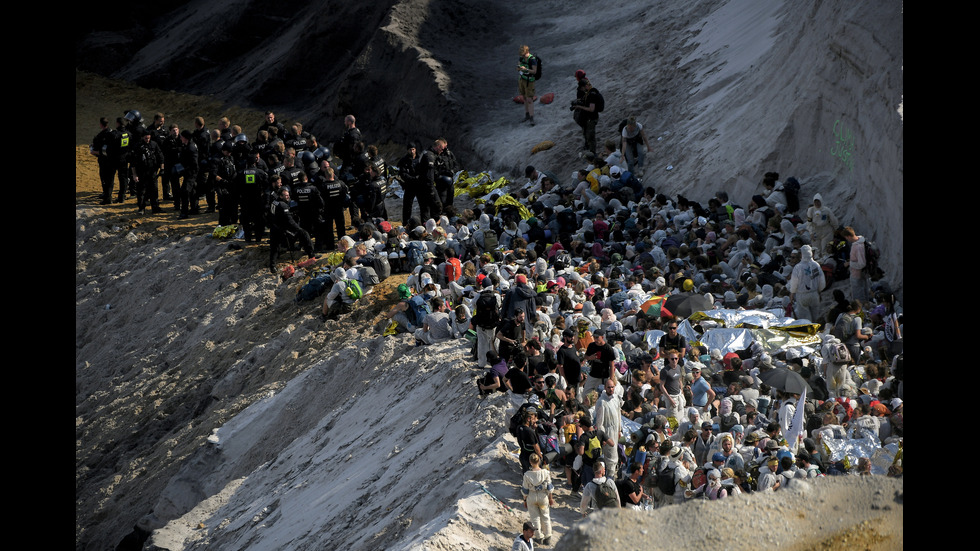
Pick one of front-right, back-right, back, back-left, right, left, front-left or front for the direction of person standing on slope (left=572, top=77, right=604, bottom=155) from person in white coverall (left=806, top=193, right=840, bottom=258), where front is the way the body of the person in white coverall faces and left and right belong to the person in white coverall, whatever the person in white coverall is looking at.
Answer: back-right

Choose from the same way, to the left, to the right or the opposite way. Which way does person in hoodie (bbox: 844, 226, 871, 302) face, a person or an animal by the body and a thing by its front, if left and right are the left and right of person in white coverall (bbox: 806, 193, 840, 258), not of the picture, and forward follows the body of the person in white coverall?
to the right

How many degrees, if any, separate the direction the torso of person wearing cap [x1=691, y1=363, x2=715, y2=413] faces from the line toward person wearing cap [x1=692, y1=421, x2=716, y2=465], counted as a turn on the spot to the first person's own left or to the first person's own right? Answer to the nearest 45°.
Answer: approximately 45° to the first person's own left

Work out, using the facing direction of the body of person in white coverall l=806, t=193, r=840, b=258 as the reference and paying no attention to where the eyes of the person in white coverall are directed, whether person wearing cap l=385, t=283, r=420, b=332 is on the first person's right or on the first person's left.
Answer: on the first person's right

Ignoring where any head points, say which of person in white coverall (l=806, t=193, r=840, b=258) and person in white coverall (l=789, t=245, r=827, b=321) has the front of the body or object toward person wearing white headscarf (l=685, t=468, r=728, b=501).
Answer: person in white coverall (l=806, t=193, r=840, b=258)

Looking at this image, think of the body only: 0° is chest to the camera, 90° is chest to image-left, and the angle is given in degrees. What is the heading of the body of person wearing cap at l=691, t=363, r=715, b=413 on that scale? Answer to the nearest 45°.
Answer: approximately 45°
